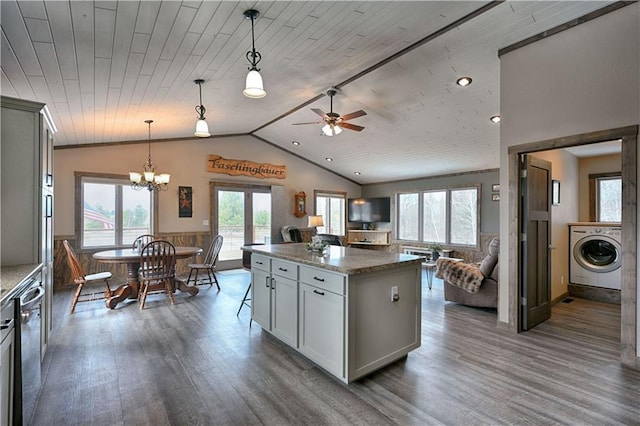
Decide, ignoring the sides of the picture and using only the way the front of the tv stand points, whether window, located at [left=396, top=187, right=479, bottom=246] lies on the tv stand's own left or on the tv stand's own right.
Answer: on the tv stand's own left

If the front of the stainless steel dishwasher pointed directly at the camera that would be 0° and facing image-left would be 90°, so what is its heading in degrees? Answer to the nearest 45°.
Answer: approximately 270°

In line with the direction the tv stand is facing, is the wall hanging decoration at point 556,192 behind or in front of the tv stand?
in front

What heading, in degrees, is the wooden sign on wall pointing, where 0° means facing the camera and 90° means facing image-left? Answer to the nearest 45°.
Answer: approximately 0°

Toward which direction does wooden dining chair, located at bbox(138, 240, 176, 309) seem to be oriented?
away from the camera

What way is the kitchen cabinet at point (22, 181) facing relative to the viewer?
to the viewer's right

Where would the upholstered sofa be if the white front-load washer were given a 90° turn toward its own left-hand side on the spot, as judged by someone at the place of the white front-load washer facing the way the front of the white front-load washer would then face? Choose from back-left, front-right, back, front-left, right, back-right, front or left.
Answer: back-right

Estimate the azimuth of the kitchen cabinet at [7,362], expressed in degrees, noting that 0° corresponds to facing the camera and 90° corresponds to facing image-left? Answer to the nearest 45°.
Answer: approximately 270°

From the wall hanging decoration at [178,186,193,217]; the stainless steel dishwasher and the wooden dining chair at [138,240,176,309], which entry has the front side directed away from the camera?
the wooden dining chair

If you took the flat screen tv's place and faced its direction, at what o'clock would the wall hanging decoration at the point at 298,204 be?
The wall hanging decoration is roughly at 2 o'clock from the flat screen tv.

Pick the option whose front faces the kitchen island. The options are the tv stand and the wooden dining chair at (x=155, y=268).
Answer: the tv stand
